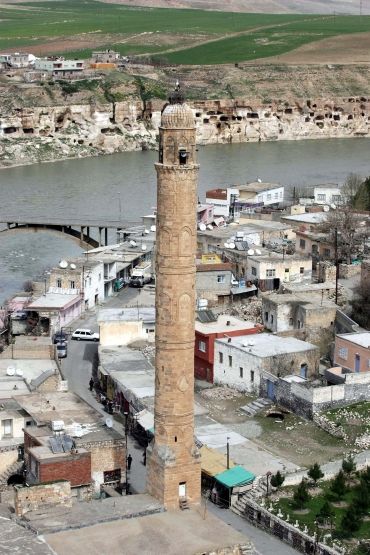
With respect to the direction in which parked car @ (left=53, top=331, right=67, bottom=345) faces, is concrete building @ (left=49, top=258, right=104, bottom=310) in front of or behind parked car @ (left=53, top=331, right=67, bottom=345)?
behind

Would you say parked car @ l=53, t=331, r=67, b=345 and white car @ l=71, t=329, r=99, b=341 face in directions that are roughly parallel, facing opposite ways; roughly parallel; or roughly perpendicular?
roughly perpendicular

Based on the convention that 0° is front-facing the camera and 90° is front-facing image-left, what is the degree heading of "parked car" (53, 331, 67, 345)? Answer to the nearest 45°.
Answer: approximately 0°

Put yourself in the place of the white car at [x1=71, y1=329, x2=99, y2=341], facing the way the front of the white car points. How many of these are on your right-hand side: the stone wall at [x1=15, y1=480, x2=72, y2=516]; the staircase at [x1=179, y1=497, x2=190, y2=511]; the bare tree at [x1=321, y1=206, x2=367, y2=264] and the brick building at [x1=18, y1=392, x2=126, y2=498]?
3

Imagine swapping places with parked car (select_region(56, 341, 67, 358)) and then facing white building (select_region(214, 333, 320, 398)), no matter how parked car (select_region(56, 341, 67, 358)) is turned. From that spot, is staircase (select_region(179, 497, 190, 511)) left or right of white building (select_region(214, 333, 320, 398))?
right

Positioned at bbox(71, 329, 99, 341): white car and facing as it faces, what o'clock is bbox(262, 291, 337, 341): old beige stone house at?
The old beige stone house is roughly at 12 o'clock from the white car.

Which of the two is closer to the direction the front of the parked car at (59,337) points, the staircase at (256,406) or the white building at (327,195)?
the staircase

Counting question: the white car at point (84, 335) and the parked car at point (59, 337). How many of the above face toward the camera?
1

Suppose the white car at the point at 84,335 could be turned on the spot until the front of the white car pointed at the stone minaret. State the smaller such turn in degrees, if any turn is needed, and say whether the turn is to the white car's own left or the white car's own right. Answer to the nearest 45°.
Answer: approximately 90° to the white car's own right

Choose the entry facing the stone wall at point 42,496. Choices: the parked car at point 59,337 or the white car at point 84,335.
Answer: the parked car

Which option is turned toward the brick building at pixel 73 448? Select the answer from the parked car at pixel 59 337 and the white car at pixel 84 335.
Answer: the parked car

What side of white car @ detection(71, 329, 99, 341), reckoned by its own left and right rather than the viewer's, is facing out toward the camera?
right

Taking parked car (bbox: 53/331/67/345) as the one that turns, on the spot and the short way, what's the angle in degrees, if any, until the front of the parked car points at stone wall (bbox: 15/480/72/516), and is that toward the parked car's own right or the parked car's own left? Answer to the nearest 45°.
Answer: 0° — it already faces it
